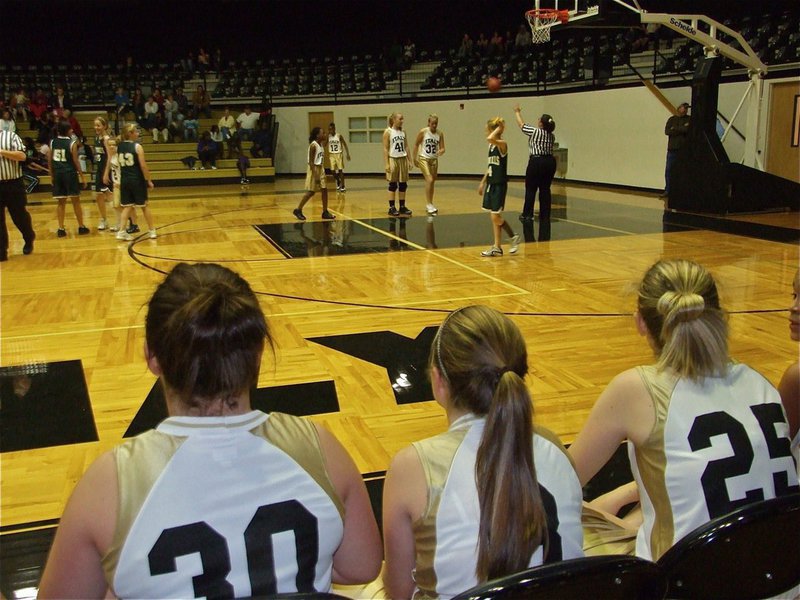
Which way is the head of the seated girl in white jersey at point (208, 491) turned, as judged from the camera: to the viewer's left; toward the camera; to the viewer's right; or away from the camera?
away from the camera

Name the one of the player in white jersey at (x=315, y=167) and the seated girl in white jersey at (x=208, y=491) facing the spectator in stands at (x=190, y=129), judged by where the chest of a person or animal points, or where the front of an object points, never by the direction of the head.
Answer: the seated girl in white jersey

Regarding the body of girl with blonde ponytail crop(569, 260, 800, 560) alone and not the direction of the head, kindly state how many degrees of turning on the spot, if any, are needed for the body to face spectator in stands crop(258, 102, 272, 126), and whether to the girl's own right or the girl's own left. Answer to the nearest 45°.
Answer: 0° — they already face them

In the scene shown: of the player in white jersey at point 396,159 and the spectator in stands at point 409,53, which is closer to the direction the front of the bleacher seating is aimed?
the player in white jersey

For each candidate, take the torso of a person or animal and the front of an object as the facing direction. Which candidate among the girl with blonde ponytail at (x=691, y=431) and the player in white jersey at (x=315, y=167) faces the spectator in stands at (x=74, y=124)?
the girl with blonde ponytail

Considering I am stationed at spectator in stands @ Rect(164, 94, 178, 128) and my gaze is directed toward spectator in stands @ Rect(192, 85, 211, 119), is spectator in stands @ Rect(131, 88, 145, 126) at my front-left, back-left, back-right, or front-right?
back-left

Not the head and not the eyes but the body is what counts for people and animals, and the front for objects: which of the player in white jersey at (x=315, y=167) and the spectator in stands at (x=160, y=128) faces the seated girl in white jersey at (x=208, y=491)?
the spectator in stands

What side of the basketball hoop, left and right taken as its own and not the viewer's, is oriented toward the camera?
left

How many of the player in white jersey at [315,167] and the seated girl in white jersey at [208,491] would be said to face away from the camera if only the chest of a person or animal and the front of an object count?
1

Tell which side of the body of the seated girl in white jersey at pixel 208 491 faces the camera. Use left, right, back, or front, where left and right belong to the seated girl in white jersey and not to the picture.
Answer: back

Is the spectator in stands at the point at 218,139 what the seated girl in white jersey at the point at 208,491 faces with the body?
yes
